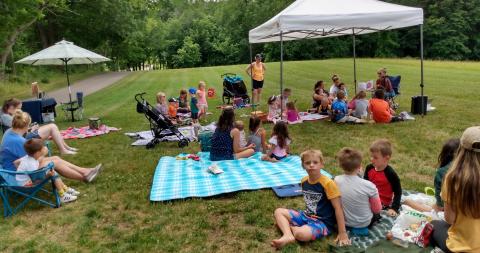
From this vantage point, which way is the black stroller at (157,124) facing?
to the viewer's right

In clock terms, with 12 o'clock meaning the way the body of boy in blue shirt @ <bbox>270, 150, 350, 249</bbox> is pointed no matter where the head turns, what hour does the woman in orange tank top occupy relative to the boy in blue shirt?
The woman in orange tank top is roughly at 4 o'clock from the boy in blue shirt.

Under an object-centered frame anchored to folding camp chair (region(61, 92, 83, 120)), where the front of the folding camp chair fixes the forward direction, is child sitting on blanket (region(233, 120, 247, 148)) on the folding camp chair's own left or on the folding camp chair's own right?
on the folding camp chair's own left

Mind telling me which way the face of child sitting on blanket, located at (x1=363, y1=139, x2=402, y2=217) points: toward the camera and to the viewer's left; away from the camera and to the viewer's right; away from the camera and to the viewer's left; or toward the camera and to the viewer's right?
toward the camera and to the viewer's left

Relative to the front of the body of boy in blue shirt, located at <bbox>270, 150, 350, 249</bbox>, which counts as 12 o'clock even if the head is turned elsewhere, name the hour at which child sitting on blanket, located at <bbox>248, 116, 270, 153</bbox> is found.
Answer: The child sitting on blanket is roughly at 4 o'clock from the boy in blue shirt.

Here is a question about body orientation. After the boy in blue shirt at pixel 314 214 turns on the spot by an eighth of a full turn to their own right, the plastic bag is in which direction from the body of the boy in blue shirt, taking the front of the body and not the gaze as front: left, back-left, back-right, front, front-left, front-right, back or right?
back

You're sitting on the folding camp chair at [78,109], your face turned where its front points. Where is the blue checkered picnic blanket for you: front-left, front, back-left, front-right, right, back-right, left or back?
left

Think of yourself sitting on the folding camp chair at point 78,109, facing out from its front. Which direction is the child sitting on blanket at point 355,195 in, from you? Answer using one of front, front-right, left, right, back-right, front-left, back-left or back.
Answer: left

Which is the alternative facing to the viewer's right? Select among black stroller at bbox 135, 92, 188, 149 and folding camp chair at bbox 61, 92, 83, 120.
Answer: the black stroller

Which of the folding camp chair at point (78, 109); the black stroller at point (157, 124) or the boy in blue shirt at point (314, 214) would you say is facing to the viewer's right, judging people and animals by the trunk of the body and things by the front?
the black stroller

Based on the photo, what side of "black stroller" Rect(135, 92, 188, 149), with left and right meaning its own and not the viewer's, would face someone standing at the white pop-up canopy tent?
front
